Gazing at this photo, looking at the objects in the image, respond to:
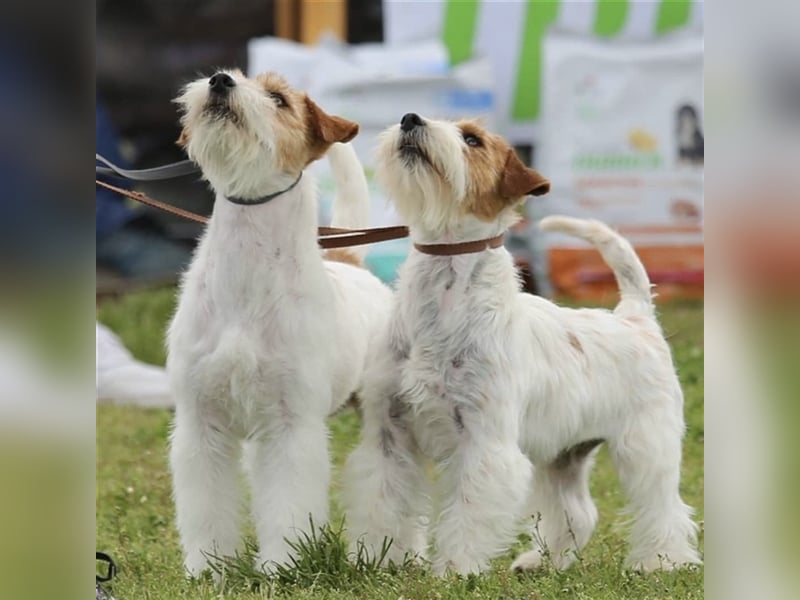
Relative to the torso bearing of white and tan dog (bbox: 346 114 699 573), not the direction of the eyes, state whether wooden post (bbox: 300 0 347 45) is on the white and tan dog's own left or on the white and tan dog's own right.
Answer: on the white and tan dog's own right

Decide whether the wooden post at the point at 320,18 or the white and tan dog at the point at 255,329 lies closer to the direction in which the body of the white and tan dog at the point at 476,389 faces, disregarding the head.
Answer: the white and tan dog

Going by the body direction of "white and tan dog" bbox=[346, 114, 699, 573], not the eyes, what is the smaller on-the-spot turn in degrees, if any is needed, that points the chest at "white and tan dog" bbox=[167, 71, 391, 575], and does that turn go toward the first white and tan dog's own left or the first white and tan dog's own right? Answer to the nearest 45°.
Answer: approximately 45° to the first white and tan dog's own right

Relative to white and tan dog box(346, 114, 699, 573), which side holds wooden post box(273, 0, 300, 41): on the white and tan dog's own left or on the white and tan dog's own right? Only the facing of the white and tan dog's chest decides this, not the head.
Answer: on the white and tan dog's own right

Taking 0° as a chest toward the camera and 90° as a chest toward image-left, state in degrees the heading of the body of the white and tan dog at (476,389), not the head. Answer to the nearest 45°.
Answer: approximately 45°

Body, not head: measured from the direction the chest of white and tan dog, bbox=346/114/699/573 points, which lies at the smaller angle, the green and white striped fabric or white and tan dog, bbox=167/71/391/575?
the white and tan dog

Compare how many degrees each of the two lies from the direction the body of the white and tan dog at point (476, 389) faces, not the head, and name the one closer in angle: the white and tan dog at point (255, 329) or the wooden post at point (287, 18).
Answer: the white and tan dog

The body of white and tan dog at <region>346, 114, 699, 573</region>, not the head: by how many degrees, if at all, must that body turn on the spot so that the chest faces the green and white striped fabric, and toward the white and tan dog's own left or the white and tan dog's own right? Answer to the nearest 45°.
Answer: approximately 135° to the white and tan dog's own right
